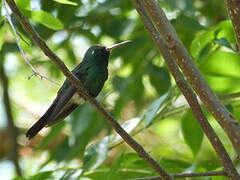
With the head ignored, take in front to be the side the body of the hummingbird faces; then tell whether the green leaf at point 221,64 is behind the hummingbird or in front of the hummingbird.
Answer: in front

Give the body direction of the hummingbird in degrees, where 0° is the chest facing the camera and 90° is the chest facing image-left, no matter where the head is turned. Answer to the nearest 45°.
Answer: approximately 270°

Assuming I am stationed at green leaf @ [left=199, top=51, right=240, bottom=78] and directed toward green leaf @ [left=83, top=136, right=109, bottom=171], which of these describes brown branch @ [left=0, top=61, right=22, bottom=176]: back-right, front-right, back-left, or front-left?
front-right

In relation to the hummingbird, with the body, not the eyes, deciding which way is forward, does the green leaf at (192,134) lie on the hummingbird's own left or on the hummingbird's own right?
on the hummingbird's own right

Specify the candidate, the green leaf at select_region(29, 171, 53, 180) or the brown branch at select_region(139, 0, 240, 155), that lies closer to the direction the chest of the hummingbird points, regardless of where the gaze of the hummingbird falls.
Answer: the brown branch

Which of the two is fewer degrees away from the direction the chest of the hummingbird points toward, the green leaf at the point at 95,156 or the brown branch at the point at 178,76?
the brown branch
